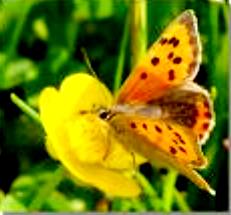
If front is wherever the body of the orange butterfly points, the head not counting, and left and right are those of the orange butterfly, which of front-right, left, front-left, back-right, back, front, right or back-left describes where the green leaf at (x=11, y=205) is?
front

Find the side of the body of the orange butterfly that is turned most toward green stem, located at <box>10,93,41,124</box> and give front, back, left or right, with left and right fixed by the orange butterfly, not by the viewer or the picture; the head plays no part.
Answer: front

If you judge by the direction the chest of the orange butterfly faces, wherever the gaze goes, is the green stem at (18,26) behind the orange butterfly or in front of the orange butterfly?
in front

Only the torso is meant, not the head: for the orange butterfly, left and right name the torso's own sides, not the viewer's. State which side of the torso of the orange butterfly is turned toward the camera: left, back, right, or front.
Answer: left
